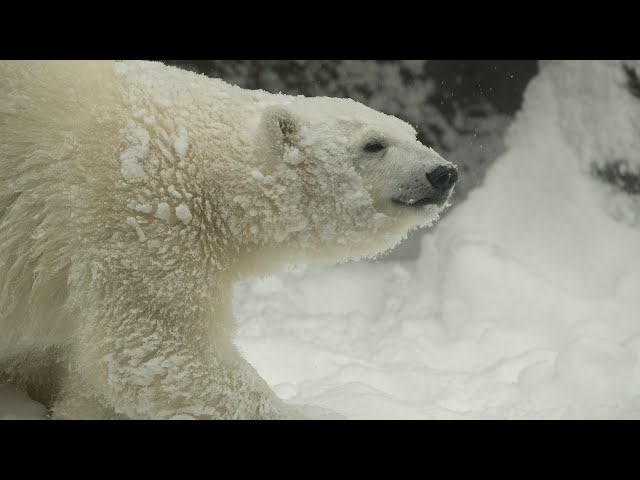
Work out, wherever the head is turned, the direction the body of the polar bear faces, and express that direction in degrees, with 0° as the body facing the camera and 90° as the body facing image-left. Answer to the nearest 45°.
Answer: approximately 270°
